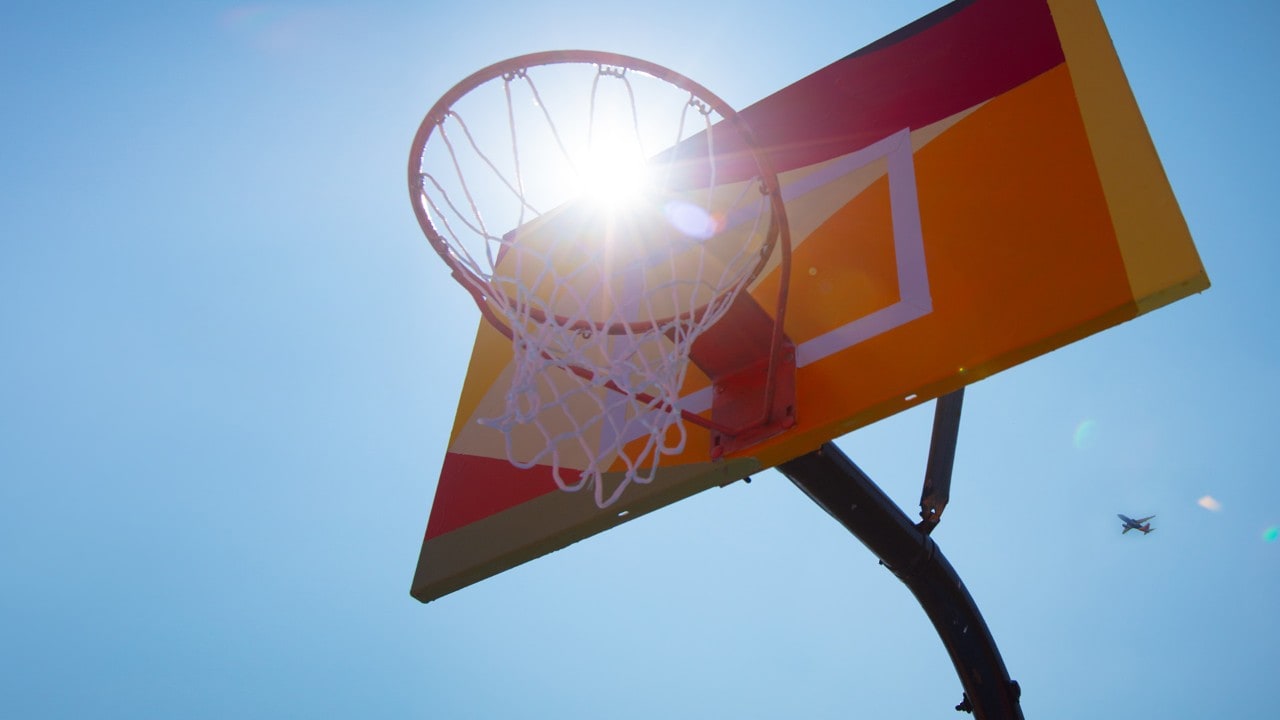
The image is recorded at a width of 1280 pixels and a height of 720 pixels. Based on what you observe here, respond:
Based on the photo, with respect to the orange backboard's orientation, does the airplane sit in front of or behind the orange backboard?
behind

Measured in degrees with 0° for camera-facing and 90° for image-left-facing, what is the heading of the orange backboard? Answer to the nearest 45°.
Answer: approximately 45°
